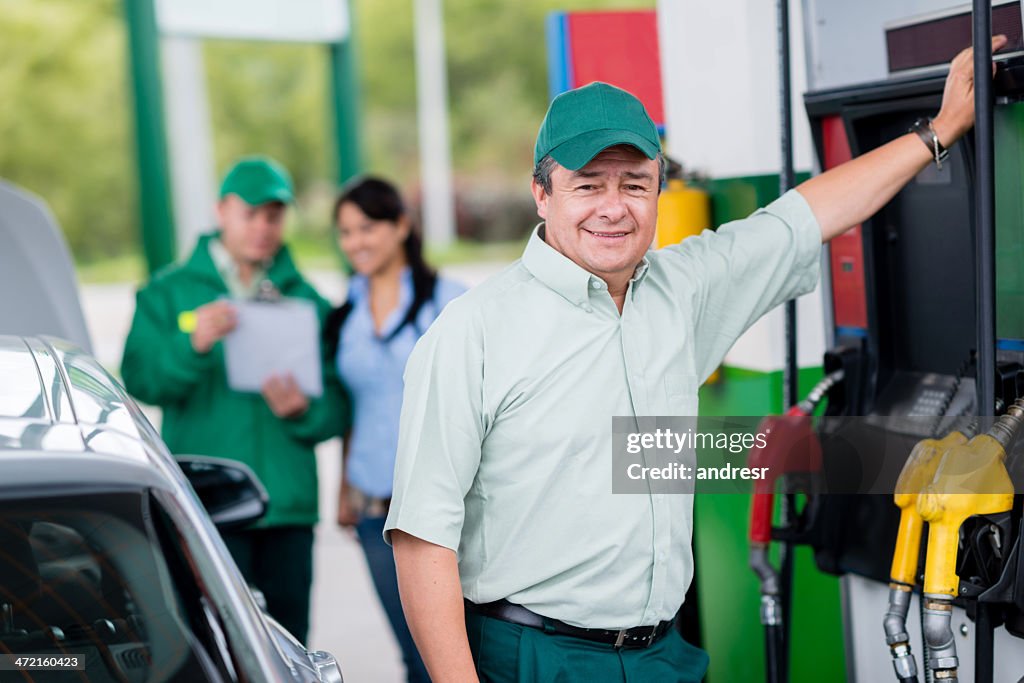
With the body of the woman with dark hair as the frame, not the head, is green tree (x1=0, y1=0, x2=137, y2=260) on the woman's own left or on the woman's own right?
on the woman's own right

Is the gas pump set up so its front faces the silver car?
yes

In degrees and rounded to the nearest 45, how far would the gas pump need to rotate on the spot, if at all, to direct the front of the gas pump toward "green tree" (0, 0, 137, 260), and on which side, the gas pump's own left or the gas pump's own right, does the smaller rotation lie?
approximately 90° to the gas pump's own right

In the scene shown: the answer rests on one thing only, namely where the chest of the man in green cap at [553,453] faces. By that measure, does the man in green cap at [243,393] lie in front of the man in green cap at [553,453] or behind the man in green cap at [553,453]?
behind

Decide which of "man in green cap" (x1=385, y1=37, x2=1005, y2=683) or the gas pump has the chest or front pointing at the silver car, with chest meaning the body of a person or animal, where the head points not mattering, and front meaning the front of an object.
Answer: the gas pump

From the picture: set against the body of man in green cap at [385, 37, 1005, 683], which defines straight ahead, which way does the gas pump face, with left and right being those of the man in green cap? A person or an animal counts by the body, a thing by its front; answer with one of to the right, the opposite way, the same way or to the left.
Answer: to the right

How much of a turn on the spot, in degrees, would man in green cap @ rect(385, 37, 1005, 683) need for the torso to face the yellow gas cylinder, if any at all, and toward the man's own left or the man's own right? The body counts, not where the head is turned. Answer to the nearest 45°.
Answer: approximately 135° to the man's own left

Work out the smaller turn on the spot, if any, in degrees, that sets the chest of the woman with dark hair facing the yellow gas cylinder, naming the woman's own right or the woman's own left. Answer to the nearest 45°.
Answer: approximately 135° to the woman's own left

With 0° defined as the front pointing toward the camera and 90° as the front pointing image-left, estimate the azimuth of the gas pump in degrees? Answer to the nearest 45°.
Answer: approximately 45°
